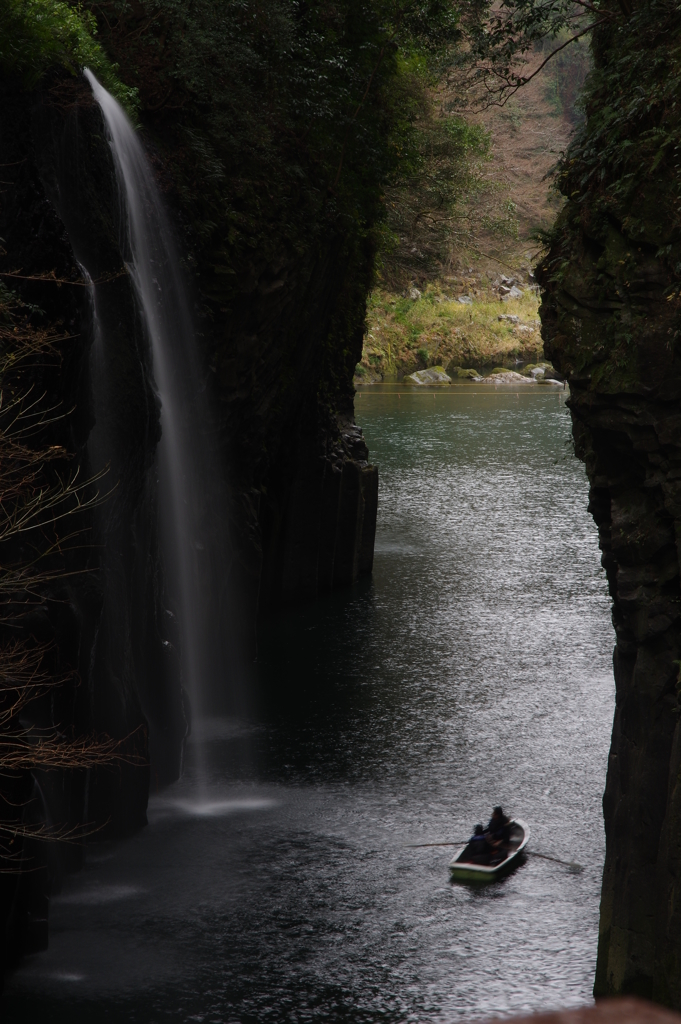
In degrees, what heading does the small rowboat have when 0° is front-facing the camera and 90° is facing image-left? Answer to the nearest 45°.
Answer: approximately 225°

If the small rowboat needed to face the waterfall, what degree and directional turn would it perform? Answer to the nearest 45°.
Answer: approximately 90° to its left
